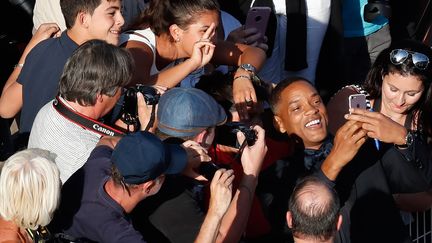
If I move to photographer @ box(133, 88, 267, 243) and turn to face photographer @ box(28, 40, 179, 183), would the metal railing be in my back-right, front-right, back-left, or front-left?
back-right

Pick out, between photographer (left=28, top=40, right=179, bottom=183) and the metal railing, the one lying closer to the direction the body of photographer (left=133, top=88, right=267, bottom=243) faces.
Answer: the metal railing

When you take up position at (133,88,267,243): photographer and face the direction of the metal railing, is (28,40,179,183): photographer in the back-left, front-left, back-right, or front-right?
back-left

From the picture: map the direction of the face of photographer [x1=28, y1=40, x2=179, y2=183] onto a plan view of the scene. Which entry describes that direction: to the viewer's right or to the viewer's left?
to the viewer's right

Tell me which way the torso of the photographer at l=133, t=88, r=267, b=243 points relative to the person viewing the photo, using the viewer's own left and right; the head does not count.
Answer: facing away from the viewer and to the right of the viewer

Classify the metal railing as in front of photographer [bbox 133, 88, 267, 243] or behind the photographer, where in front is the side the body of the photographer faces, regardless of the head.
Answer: in front

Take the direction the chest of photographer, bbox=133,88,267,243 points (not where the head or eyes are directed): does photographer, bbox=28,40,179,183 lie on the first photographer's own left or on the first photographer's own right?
on the first photographer's own left
